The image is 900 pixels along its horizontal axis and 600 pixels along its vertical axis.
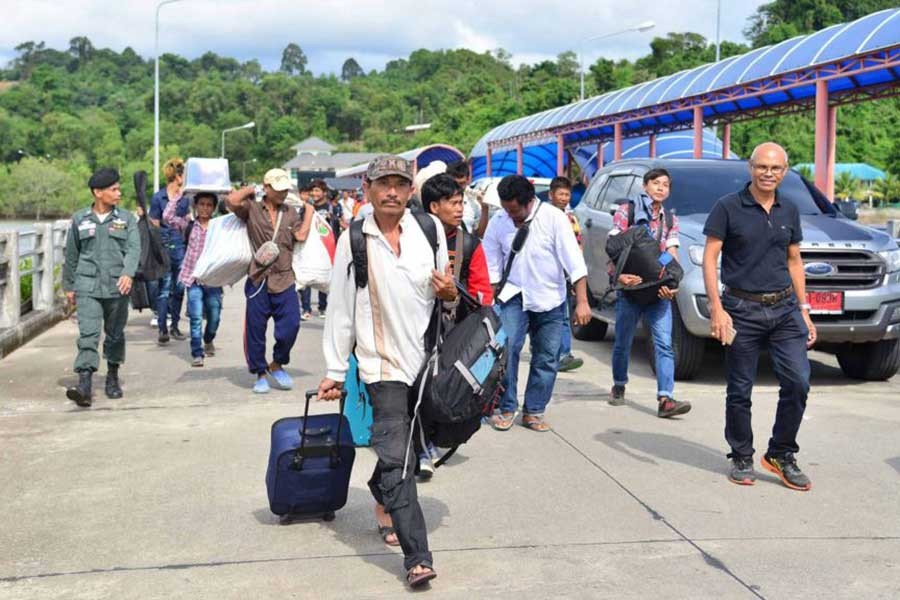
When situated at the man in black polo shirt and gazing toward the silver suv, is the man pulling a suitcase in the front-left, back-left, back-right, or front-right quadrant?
back-left

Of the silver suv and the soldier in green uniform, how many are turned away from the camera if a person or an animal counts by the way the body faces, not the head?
0

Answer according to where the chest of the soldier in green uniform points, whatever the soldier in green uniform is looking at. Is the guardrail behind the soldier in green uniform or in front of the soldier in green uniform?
behind

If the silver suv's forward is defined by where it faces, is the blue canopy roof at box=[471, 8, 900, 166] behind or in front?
behind

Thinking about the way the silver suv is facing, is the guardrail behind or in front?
behind

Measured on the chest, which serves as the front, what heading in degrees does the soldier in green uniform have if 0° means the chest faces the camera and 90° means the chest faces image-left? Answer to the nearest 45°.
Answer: approximately 0°

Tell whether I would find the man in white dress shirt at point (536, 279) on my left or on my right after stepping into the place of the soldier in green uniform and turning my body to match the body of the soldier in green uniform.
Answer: on my left

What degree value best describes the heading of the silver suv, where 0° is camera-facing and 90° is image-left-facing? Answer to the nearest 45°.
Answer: approximately 315°

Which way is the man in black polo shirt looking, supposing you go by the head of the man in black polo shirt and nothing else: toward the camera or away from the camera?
toward the camera

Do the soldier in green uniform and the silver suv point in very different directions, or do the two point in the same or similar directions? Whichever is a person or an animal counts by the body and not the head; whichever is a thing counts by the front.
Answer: same or similar directions

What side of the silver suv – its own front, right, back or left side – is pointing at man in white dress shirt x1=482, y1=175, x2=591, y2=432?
right

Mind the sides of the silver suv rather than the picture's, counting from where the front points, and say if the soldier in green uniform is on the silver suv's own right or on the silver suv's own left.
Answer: on the silver suv's own right
